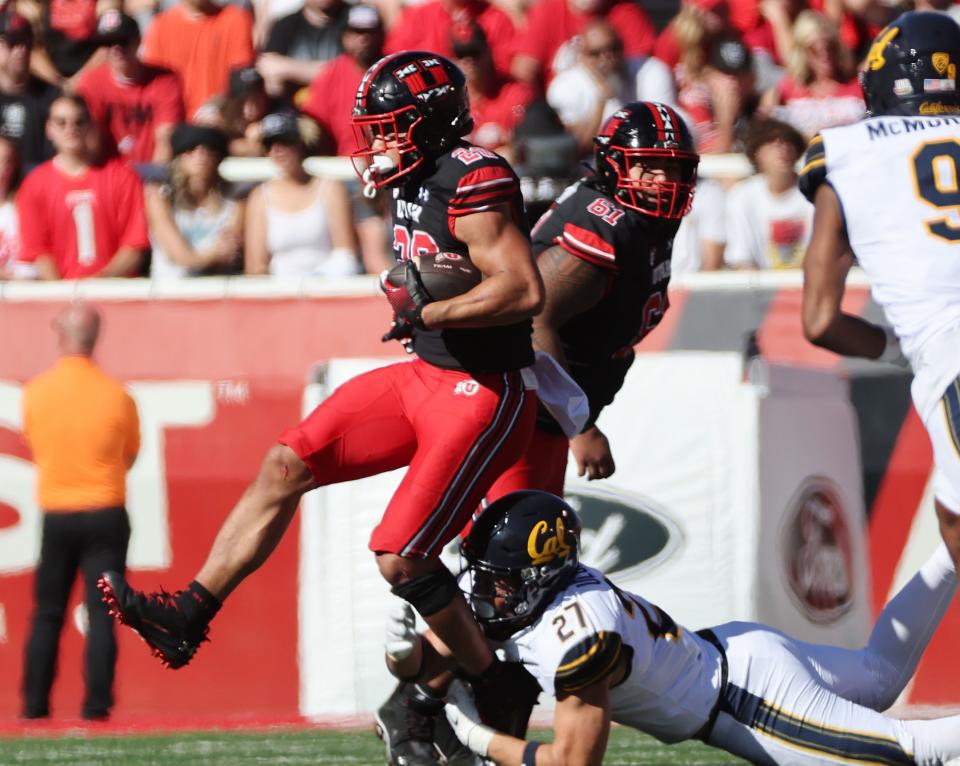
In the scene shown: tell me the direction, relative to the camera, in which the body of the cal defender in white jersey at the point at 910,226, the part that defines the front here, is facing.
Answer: away from the camera

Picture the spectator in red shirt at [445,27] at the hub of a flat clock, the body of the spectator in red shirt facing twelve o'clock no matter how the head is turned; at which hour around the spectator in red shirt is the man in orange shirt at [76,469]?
The man in orange shirt is roughly at 1 o'clock from the spectator in red shirt.

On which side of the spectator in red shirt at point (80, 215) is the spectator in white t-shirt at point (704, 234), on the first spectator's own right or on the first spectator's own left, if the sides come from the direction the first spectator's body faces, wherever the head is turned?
on the first spectator's own left

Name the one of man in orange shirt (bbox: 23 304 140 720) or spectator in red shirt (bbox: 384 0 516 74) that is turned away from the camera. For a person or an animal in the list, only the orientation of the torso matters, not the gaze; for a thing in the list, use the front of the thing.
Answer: the man in orange shirt

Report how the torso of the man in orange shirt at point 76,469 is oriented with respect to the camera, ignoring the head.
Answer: away from the camera

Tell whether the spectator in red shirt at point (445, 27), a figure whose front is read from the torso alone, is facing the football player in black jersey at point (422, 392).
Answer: yes

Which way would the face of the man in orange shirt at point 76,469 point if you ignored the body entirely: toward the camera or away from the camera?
away from the camera

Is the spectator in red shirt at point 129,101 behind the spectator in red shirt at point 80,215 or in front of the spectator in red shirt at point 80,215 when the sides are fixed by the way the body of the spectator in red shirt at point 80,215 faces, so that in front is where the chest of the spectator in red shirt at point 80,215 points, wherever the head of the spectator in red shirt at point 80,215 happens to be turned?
behind

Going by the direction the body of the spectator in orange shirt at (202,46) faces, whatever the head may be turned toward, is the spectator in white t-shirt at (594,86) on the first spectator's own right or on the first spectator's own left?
on the first spectator's own left

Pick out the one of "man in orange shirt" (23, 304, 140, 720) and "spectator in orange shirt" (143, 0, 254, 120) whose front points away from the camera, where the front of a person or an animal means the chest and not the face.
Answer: the man in orange shirt

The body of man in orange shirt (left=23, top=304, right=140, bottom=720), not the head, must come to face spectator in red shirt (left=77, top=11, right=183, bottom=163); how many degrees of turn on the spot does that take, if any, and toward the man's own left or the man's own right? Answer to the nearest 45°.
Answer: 0° — they already face them
